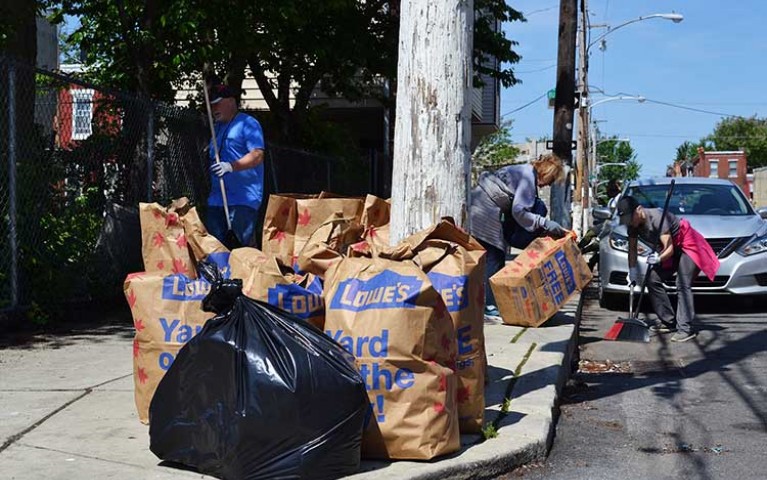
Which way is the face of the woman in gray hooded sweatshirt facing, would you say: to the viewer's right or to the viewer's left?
to the viewer's right

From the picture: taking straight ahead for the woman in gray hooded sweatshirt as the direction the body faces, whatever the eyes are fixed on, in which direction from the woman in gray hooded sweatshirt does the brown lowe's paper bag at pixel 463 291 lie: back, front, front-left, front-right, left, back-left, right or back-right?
right

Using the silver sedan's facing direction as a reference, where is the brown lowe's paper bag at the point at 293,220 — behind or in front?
in front

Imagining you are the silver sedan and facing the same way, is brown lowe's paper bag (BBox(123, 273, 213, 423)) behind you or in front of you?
in front

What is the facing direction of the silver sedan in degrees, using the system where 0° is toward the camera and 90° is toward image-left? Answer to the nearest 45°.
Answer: approximately 0°

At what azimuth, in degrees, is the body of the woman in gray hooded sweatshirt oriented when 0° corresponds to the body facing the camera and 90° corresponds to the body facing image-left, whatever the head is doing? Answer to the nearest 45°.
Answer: approximately 270°

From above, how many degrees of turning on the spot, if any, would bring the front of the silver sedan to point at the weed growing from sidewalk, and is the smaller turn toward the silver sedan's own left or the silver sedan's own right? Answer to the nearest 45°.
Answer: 0° — it already faces it

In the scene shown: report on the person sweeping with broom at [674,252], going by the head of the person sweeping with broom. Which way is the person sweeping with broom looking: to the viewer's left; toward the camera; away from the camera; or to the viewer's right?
to the viewer's left

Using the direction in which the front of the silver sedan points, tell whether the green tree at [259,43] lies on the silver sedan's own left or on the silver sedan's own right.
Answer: on the silver sedan's own right

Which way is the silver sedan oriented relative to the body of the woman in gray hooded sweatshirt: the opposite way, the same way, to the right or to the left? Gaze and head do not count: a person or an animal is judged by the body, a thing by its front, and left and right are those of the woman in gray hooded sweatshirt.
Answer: to the right

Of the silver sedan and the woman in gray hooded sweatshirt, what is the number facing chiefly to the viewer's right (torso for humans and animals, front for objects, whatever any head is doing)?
1
